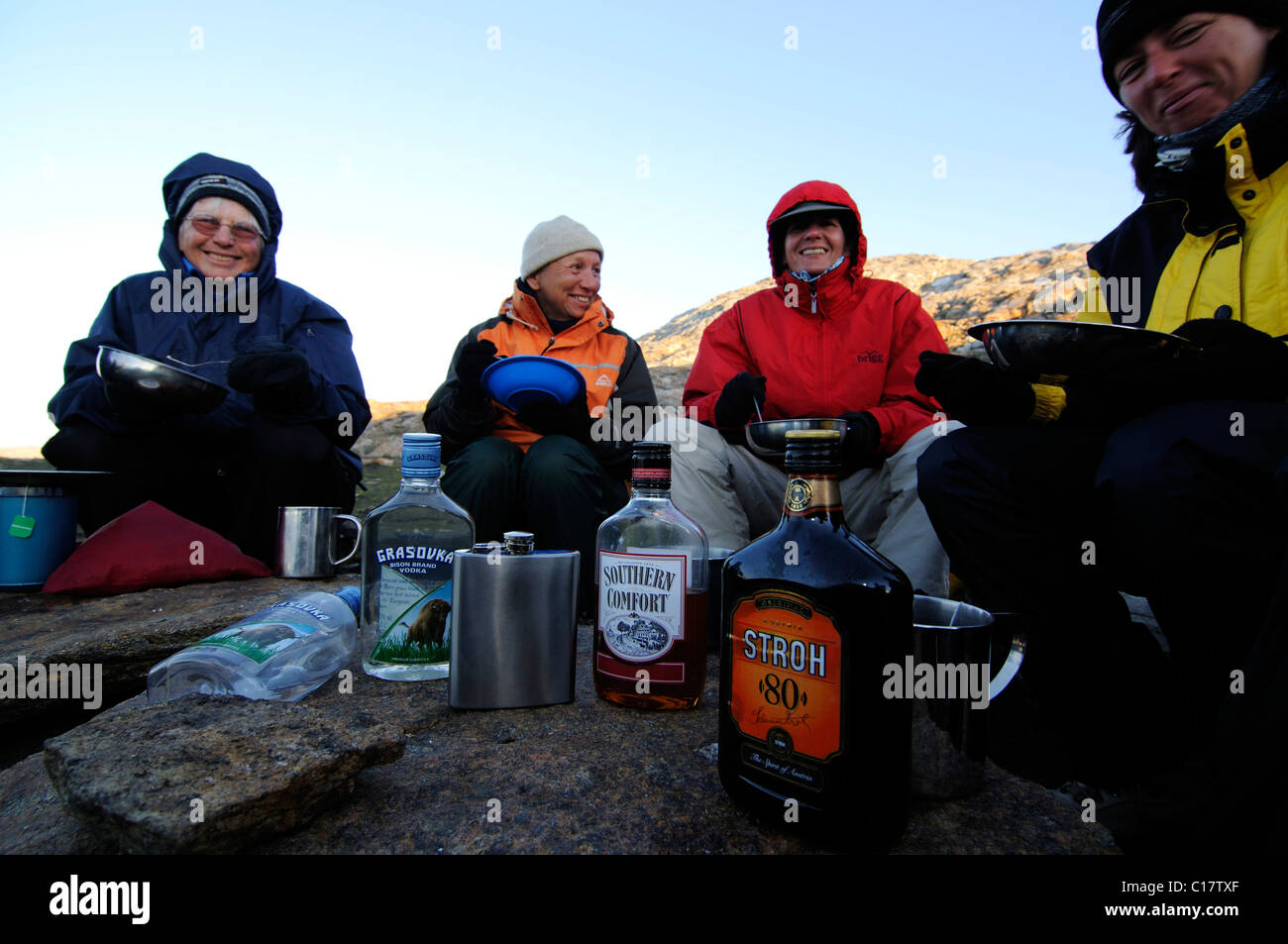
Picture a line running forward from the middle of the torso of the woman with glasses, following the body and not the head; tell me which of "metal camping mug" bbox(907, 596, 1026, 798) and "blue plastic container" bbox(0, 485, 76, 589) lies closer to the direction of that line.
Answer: the metal camping mug

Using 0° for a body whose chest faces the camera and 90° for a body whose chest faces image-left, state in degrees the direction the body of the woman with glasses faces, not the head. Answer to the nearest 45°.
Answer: approximately 0°

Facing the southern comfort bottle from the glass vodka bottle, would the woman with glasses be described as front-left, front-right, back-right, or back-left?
back-left

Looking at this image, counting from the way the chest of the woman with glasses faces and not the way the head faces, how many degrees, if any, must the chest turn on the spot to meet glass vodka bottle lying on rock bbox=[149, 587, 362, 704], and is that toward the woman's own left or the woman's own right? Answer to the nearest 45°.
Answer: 0° — they already face it

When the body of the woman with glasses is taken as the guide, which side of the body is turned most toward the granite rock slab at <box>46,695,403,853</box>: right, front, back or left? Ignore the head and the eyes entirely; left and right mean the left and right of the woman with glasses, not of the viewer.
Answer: front

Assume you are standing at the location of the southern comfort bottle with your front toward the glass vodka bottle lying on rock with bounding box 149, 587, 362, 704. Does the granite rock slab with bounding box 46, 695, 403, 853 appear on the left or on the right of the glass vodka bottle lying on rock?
left

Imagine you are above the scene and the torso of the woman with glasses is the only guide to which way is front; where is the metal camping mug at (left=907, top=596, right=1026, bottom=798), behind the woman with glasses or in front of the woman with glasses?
in front

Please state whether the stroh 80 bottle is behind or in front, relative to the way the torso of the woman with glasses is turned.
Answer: in front

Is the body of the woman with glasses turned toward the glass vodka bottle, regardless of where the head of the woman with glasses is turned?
yes
